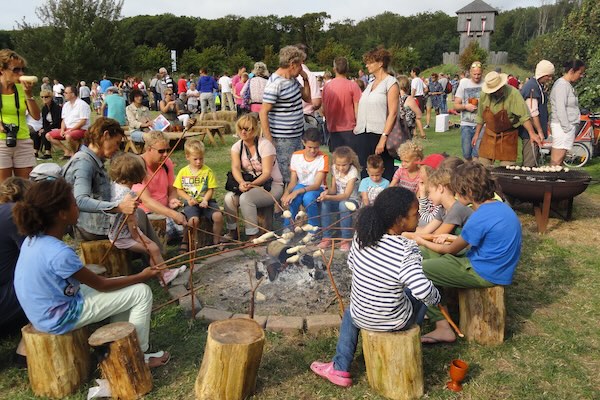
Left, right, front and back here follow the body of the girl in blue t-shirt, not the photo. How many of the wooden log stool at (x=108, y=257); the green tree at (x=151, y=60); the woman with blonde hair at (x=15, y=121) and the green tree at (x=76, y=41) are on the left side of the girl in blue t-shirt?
4

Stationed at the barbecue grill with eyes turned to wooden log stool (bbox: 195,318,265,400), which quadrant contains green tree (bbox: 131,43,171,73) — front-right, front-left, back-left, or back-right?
back-right

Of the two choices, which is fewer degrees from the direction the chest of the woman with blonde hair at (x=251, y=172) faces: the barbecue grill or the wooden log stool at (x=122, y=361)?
the wooden log stool

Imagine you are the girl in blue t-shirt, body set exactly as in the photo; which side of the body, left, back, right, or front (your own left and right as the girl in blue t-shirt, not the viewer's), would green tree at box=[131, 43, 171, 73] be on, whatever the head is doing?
left

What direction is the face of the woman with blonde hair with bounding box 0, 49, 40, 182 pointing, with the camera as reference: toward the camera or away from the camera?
toward the camera

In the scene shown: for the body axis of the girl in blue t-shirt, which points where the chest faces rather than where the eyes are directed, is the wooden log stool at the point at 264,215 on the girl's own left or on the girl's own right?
on the girl's own left

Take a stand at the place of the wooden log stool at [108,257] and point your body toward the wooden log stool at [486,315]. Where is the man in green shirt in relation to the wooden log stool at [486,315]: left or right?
left

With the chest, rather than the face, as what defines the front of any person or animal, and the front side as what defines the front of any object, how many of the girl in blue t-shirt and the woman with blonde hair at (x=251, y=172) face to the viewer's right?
1

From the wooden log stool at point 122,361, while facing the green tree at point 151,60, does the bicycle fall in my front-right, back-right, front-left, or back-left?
front-right

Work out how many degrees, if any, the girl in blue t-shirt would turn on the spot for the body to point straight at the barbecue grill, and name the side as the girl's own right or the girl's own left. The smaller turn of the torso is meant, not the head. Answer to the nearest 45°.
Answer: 0° — they already face it

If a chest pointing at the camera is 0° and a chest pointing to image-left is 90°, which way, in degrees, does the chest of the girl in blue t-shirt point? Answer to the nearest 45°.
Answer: approximately 270°

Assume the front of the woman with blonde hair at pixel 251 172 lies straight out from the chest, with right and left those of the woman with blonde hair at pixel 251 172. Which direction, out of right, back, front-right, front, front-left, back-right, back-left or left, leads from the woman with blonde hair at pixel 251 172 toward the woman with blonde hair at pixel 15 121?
front-right

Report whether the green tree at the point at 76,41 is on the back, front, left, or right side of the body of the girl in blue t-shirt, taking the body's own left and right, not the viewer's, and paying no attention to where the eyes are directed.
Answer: left

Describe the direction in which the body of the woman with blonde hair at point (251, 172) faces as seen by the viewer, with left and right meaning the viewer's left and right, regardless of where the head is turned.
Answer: facing the viewer and to the left of the viewer
